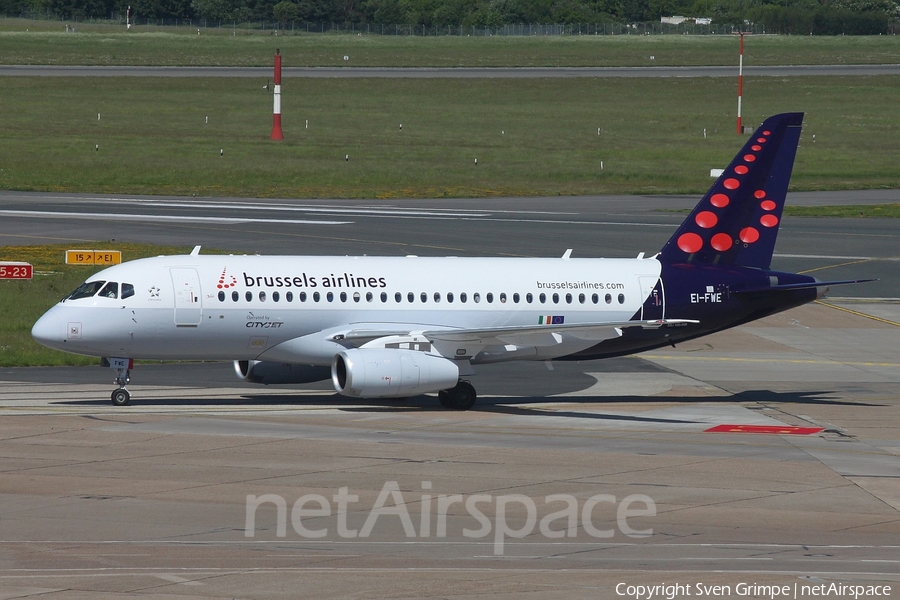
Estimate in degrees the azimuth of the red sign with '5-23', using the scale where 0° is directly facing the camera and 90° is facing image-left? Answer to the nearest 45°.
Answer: approximately 0°

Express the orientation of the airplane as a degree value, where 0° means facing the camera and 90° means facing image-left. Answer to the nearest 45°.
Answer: approximately 45°

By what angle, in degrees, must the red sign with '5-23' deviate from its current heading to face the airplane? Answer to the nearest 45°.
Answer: approximately 45° to its left
